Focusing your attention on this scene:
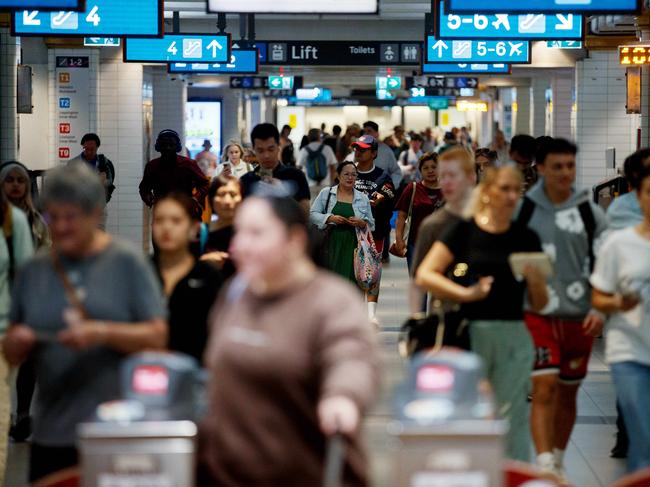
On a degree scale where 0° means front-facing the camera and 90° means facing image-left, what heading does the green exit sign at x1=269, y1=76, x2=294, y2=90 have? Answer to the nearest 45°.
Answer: approximately 0°

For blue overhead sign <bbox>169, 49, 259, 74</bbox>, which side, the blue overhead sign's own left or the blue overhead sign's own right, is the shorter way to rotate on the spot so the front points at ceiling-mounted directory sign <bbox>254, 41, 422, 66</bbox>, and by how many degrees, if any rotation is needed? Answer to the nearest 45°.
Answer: approximately 135° to the blue overhead sign's own left

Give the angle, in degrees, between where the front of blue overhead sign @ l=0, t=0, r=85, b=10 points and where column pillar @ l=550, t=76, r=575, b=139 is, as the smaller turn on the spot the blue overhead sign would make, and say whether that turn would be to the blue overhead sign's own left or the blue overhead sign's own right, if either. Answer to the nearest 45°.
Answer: approximately 135° to the blue overhead sign's own left

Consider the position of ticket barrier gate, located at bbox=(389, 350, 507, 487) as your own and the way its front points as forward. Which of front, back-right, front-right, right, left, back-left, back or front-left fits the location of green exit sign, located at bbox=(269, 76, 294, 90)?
back

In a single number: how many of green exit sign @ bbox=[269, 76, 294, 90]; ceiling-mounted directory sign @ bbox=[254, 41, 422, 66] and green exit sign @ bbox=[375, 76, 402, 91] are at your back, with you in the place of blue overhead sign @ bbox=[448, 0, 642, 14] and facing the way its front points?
3

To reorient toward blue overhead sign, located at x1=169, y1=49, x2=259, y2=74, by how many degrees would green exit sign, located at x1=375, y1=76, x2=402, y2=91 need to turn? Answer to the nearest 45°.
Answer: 0° — it already faces it
